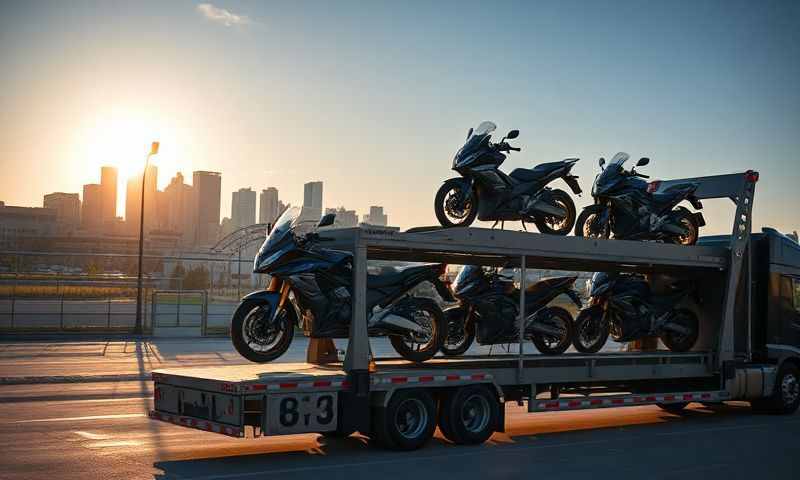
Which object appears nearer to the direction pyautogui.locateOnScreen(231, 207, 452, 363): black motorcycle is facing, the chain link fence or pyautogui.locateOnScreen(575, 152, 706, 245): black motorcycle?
the chain link fence

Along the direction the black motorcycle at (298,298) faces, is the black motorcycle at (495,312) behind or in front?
behind

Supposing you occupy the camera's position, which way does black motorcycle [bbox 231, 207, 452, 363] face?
facing to the left of the viewer

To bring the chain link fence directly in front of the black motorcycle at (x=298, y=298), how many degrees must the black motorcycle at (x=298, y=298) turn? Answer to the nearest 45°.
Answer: approximately 90° to its right

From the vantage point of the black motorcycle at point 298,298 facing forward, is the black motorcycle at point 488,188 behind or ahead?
behind

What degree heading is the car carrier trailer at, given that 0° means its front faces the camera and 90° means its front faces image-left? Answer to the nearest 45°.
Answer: approximately 225°

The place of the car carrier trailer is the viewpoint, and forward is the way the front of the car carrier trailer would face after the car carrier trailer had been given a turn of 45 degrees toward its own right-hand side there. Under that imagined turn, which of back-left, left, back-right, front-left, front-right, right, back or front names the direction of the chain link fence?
back-left

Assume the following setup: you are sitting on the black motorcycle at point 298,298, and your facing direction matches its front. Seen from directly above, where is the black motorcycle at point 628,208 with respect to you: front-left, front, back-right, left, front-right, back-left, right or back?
back-right

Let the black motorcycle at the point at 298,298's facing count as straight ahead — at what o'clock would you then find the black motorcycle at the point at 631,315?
the black motorcycle at the point at 631,315 is roughly at 5 o'clock from the black motorcycle at the point at 298,298.
